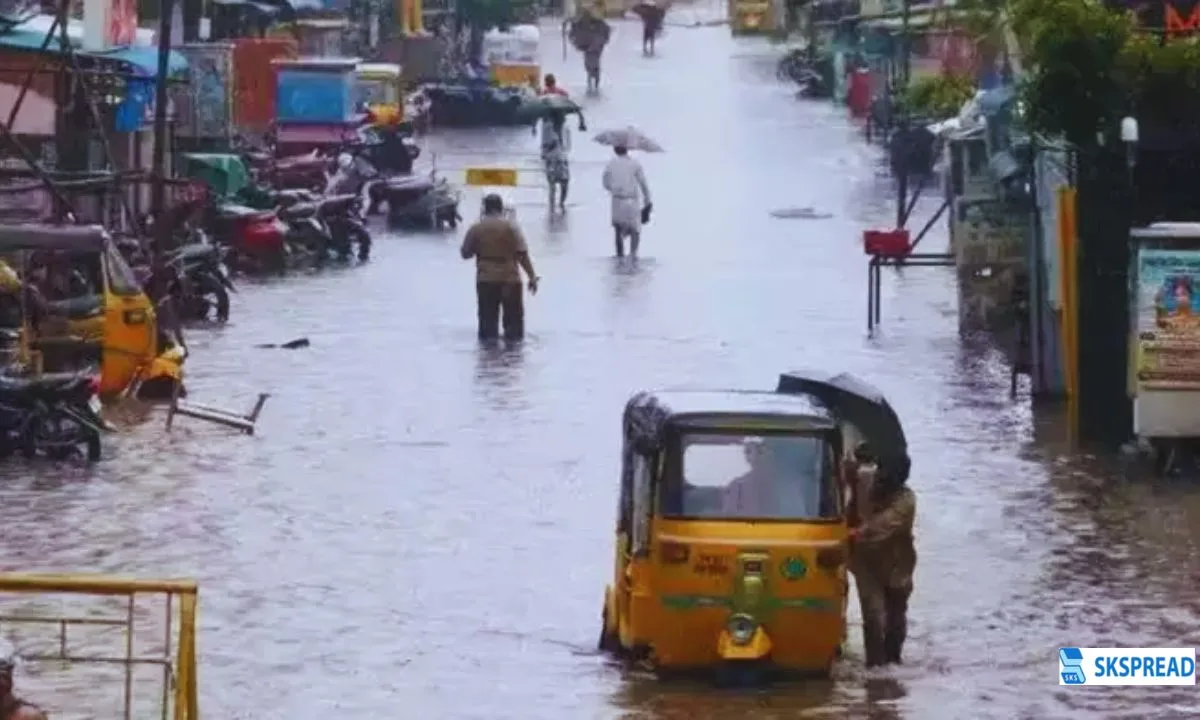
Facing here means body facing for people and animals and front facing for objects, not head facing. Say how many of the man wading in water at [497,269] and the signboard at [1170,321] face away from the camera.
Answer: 1

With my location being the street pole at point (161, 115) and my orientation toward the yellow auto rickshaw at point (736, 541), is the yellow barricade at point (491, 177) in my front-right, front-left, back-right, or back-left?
back-left

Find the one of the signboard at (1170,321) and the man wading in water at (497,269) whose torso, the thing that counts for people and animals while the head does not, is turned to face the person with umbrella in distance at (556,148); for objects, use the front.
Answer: the man wading in water

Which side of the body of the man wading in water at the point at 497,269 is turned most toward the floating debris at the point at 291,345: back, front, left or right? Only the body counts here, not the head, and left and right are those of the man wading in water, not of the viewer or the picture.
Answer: left

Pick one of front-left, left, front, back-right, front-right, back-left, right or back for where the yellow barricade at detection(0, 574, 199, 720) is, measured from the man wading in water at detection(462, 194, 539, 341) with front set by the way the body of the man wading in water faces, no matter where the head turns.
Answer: back

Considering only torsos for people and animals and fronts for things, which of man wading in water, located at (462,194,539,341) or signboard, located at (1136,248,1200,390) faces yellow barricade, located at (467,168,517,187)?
the man wading in water

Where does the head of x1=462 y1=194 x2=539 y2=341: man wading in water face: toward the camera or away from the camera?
away from the camera

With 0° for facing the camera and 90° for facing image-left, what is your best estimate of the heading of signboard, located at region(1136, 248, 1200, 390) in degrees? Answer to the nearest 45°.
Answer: approximately 0°

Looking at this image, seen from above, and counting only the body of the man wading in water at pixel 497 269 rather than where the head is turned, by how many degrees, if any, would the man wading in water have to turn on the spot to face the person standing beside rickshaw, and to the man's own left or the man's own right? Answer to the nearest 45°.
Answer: approximately 180°

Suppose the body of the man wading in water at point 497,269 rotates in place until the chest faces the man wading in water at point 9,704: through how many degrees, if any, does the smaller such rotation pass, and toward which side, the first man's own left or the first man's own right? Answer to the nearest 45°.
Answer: approximately 180°

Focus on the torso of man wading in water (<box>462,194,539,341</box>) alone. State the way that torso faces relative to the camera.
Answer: away from the camera
